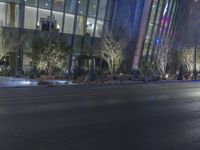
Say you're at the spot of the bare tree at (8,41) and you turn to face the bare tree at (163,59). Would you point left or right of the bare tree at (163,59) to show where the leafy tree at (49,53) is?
right

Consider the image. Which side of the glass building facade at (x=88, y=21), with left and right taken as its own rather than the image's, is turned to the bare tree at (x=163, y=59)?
left

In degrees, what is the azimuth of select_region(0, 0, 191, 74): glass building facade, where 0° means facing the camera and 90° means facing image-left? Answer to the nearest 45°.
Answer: approximately 0°

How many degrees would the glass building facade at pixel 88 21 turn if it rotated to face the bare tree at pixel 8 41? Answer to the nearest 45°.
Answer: approximately 45° to its right
